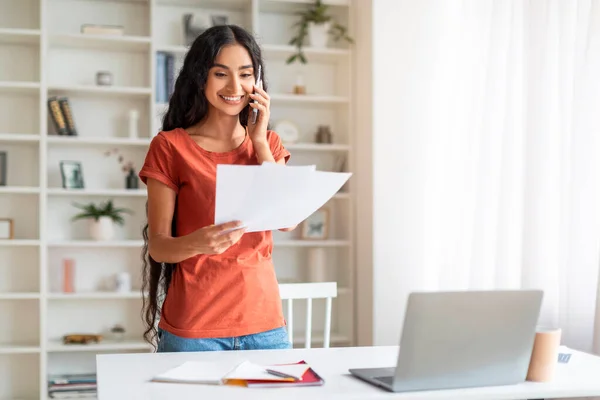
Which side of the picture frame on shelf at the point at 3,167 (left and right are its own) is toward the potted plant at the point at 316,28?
left

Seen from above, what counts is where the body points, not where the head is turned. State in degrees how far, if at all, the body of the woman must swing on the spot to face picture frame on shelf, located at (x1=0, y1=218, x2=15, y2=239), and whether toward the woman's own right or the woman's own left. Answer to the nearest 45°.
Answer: approximately 180°

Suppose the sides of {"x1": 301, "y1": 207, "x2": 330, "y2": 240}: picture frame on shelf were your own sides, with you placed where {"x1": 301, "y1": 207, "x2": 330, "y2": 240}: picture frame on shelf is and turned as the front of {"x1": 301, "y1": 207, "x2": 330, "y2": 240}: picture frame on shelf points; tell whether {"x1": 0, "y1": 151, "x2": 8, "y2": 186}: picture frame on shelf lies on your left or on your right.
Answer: on your right

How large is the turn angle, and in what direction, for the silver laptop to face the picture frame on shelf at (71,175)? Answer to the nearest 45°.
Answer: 0° — it already faces it

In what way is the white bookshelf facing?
toward the camera

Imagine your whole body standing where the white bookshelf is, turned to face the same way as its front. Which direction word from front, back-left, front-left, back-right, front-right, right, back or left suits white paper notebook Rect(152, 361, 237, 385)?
front

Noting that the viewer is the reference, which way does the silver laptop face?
facing away from the viewer and to the left of the viewer

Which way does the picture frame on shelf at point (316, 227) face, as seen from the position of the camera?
facing the viewer

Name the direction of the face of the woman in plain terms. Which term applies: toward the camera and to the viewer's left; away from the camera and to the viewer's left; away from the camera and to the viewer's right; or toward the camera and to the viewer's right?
toward the camera and to the viewer's right

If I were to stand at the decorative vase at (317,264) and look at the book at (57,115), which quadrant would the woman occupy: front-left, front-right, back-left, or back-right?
front-left

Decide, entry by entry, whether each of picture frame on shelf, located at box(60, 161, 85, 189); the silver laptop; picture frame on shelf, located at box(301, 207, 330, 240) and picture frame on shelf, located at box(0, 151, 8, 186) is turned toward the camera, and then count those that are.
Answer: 3

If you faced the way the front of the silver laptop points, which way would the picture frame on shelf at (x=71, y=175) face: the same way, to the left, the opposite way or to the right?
the opposite way

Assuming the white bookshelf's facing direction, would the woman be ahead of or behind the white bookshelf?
ahead
